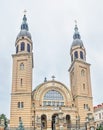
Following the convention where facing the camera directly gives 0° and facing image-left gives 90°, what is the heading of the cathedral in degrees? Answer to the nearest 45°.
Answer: approximately 0°
